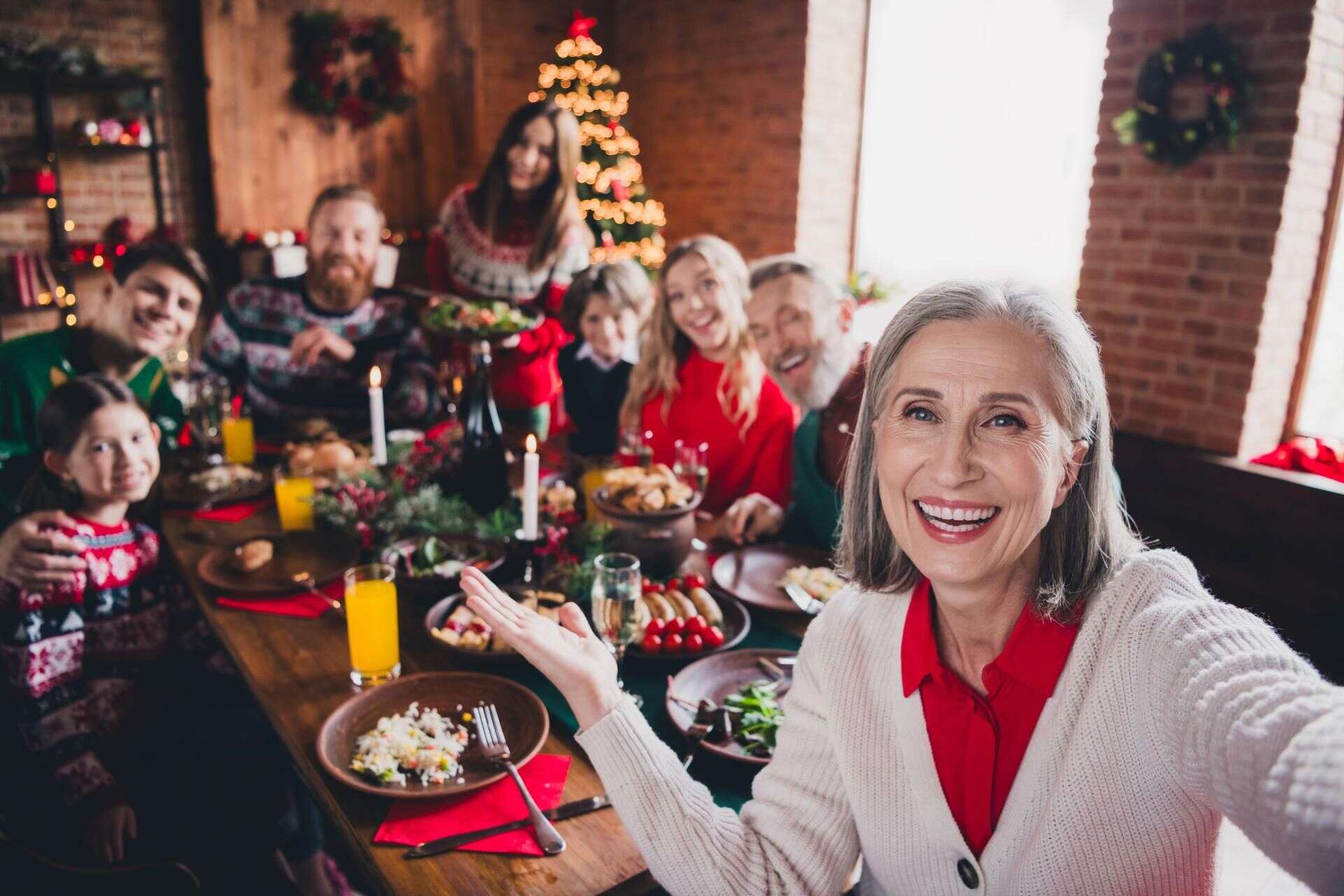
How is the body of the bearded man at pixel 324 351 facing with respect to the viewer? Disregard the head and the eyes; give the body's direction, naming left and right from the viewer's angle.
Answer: facing the viewer

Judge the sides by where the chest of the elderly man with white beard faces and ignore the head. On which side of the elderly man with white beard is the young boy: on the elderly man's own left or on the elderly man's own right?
on the elderly man's own right

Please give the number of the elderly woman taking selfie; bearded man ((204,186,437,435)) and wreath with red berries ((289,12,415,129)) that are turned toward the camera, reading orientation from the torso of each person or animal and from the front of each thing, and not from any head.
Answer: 3

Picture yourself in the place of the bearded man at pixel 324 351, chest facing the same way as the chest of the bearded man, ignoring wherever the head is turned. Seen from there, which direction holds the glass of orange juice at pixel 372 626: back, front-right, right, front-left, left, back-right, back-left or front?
front

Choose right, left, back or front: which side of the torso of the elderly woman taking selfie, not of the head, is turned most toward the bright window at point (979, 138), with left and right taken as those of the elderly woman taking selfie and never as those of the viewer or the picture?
back

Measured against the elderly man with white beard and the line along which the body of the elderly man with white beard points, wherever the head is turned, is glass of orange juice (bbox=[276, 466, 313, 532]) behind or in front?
in front

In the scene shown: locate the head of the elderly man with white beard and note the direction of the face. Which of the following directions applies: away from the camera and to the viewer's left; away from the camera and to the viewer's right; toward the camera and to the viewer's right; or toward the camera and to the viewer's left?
toward the camera and to the viewer's left

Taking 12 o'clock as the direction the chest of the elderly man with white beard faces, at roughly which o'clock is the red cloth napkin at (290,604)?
The red cloth napkin is roughly at 12 o'clock from the elderly man with white beard.

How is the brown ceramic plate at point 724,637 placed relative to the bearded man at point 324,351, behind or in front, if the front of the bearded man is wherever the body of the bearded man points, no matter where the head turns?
in front

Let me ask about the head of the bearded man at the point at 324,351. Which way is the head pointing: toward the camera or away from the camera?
toward the camera

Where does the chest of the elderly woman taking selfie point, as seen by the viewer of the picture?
toward the camera

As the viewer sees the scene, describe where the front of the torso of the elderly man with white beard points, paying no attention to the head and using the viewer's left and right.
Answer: facing the viewer and to the left of the viewer

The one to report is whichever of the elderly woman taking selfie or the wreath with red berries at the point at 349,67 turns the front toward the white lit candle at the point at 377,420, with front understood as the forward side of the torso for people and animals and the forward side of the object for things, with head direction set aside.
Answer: the wreath with red berries

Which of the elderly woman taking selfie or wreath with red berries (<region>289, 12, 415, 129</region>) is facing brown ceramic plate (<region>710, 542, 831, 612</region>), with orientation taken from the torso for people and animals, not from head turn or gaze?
the wreath with red berries

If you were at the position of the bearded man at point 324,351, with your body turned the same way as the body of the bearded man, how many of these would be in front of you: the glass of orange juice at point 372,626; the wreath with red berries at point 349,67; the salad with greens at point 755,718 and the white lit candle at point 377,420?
3

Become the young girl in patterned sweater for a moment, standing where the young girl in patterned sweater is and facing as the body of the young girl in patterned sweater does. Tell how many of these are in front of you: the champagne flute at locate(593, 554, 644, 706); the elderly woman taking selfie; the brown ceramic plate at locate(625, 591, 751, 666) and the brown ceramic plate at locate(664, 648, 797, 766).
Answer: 4

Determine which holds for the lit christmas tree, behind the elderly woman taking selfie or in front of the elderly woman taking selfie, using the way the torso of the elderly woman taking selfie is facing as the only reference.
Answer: behind

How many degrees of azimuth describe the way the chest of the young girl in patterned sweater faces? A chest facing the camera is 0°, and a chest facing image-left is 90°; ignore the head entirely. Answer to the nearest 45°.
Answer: approximately 315°

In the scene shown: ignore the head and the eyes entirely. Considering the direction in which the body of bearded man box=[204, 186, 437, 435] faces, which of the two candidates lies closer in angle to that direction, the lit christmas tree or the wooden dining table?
the wooden dining table
